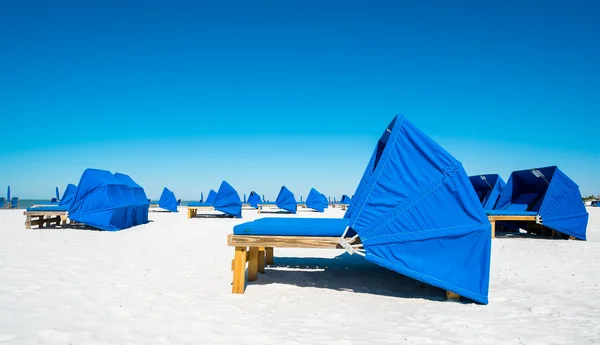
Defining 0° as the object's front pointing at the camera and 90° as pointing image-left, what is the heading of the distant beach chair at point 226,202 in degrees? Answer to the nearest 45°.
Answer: approximately 90°

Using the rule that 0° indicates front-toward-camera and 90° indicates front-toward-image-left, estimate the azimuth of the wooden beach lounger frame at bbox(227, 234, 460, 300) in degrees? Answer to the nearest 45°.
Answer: approximately 90°

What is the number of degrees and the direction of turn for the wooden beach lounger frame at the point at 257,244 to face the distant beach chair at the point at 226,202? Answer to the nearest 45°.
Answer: approximately 90° to its right

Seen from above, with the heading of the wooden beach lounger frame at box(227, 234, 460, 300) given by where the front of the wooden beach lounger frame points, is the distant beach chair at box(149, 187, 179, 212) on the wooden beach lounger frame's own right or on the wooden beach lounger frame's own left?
on the wooden beach lounger frame's own right

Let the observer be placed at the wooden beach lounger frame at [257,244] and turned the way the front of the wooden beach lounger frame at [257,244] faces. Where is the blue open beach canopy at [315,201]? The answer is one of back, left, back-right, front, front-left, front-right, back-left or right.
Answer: right

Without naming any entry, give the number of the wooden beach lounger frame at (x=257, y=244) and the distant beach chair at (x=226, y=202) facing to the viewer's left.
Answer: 2

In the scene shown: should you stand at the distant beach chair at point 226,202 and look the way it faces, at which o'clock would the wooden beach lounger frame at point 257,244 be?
The wooden beach lounger frame is roughly at 9 o'clock from the distant beach chair.

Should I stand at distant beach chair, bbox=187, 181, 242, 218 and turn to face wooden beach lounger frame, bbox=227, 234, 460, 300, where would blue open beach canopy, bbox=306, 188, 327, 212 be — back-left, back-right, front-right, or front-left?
back-left

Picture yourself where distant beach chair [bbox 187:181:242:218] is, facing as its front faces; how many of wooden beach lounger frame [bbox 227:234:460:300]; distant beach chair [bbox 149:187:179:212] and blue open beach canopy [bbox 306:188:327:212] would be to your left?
1

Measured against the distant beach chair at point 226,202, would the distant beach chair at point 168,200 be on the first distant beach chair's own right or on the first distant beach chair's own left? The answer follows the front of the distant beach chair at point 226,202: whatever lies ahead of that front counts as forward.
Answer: on the first distant beach chair's own right
